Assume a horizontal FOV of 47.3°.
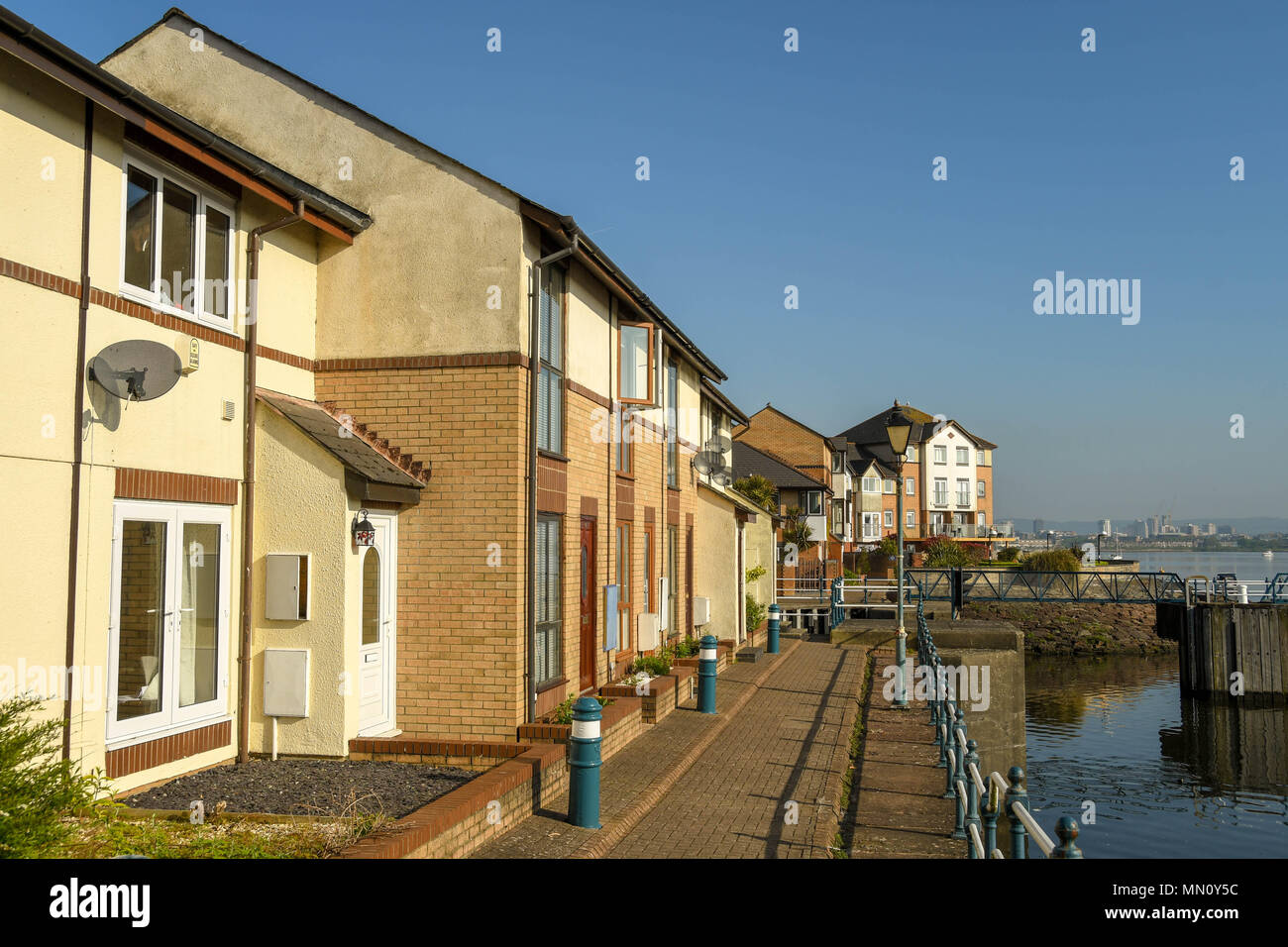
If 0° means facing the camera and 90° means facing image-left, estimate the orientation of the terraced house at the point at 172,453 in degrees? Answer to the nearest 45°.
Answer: approximately 315°

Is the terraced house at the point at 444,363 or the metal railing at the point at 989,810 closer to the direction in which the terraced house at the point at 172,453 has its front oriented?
the metal railing

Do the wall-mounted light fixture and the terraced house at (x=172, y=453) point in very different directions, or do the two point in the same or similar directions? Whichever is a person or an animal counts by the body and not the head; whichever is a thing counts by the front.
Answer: same or similar directions

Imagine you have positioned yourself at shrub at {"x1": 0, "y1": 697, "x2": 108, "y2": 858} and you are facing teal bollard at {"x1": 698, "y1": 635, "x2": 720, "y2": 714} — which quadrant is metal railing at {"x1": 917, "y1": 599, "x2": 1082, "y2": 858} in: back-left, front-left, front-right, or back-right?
front-right

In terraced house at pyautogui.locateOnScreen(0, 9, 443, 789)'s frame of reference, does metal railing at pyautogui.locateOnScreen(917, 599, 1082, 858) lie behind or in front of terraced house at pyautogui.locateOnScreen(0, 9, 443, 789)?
in front

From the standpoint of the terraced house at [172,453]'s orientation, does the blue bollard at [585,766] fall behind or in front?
in front

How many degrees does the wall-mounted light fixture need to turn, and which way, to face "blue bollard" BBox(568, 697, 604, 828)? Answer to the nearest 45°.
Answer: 0° — it already faces it

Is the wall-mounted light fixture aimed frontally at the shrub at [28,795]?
no

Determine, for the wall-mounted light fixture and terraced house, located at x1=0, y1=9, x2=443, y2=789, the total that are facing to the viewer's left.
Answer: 0

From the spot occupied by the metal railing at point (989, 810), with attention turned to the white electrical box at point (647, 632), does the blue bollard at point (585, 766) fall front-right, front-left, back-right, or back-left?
front-left

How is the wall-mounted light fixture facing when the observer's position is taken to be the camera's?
facing the viewer and to the right of the viewer

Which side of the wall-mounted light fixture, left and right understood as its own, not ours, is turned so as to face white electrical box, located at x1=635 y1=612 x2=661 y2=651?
left
